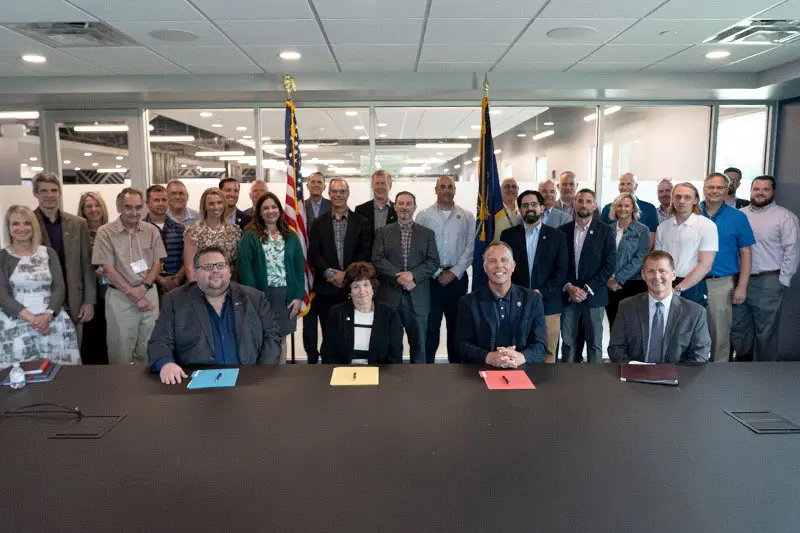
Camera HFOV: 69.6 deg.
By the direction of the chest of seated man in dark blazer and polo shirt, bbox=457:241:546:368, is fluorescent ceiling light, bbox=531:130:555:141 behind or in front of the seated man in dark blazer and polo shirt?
behind

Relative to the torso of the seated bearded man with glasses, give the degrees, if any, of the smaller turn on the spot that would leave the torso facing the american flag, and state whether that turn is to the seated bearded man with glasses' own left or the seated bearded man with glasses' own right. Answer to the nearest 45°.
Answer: approximately 180°

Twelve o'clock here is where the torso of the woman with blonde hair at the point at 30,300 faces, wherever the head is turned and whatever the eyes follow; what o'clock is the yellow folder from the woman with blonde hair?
The yellow folder is roughly at 11 o'clock from the woman with blonde hair.

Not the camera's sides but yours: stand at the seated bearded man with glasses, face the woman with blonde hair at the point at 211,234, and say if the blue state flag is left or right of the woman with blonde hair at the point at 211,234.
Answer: right

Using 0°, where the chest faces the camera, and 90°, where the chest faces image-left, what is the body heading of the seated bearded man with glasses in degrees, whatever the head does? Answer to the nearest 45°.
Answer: approximately 0°

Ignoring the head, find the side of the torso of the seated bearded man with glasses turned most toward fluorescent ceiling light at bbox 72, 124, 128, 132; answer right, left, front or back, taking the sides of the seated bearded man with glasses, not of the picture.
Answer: back

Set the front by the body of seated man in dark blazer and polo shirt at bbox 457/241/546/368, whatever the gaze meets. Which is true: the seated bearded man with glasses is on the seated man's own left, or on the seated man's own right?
on the seated man's own right

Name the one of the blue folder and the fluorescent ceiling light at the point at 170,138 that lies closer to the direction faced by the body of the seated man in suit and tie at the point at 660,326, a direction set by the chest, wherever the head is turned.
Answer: the blue folder

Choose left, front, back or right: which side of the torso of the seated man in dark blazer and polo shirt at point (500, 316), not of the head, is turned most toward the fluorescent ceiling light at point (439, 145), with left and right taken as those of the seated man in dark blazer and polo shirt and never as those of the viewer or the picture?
back
